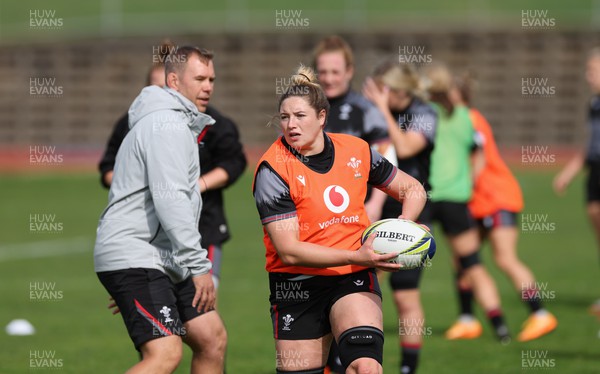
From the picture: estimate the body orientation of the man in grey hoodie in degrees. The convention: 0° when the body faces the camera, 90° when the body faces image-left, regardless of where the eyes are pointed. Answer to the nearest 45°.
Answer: approximately 270°

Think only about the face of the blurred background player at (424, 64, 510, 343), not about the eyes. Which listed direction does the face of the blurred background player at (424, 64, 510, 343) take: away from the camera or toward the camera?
away from the camera

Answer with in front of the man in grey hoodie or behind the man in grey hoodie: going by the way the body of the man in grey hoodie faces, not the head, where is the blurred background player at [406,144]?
in front

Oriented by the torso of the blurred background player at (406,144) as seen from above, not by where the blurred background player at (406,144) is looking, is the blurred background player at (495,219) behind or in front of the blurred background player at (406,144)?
behind

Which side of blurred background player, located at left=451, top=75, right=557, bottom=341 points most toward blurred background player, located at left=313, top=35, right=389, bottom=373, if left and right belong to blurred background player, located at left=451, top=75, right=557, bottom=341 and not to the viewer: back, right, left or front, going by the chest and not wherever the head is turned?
left

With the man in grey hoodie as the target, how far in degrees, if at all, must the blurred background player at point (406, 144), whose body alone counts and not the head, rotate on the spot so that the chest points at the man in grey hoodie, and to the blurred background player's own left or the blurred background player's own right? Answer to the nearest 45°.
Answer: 0° — they already face them
